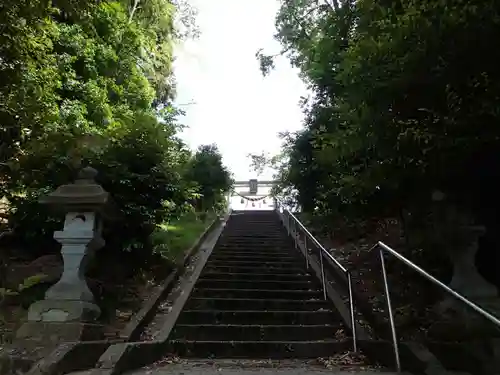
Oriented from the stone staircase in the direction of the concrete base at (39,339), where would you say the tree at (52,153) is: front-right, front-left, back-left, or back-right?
front-right

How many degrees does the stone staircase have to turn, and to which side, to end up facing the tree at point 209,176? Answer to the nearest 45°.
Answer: approximately 180°

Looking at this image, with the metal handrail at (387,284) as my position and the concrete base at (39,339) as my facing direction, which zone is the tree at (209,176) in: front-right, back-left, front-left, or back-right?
front-right

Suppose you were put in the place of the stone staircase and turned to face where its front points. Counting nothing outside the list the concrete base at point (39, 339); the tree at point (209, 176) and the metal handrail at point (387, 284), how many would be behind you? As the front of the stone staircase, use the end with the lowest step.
1

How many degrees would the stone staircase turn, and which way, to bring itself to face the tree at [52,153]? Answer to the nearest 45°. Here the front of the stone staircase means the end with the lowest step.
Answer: approximately 90° to its right

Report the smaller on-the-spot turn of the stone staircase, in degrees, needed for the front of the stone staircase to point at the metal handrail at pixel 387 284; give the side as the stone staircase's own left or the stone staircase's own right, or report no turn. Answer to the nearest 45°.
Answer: approximately 45° to the stone staircase's own left

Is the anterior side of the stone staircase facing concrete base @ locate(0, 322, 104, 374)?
no

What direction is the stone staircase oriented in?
toward the camera

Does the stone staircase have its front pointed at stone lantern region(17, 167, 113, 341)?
no

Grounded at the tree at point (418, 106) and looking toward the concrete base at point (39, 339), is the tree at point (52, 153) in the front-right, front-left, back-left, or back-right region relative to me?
front-right
